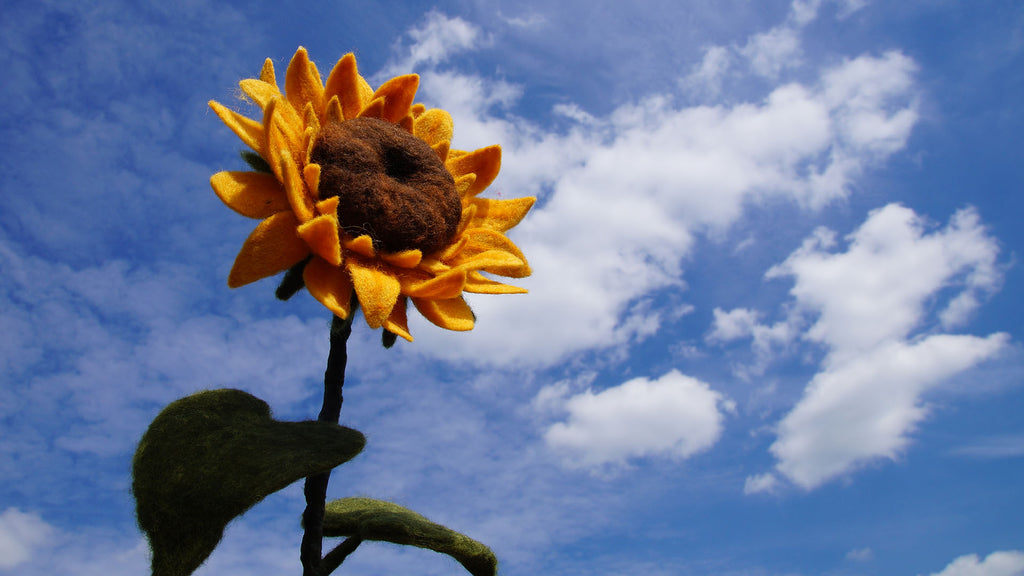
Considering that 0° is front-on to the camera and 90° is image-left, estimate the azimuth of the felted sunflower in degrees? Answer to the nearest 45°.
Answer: approximately 315°
